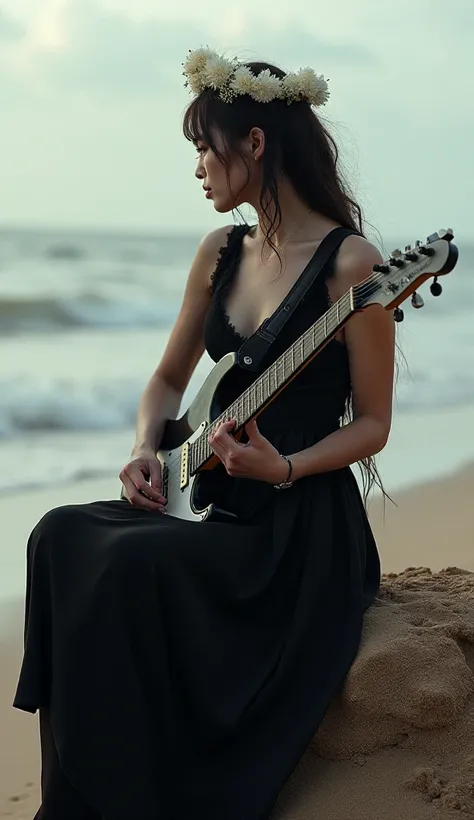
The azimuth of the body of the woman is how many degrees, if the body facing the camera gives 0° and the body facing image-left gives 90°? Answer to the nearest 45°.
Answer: approximately 45°

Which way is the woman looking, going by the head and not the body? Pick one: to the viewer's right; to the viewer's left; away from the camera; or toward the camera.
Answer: to the viewer's left
